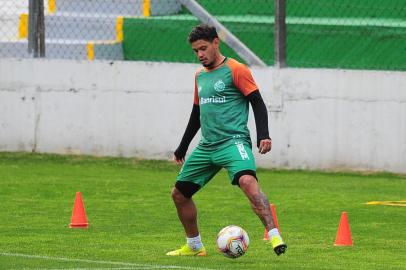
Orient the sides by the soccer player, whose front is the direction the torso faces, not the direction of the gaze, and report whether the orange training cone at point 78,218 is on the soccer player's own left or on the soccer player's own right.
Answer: on the soccer player's own right

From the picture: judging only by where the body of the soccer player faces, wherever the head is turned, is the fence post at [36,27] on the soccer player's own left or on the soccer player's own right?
on the soccer player's own right

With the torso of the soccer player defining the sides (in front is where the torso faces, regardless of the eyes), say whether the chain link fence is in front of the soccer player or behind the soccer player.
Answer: behind

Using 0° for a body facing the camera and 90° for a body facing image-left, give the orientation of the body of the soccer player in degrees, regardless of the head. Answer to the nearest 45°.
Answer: approximately 45°

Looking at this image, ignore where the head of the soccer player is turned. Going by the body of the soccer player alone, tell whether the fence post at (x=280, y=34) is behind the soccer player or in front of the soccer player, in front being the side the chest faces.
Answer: behind
